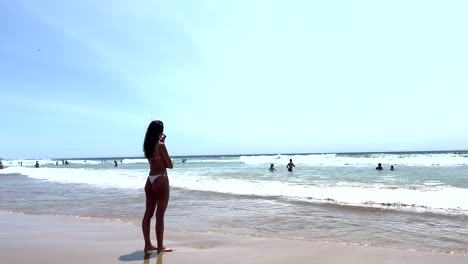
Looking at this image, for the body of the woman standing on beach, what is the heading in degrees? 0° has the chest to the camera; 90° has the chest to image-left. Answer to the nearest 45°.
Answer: approximately 225°

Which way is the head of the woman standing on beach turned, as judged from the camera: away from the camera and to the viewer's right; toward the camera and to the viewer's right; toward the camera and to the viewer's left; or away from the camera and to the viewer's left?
away from the camera and to the viewer's right
